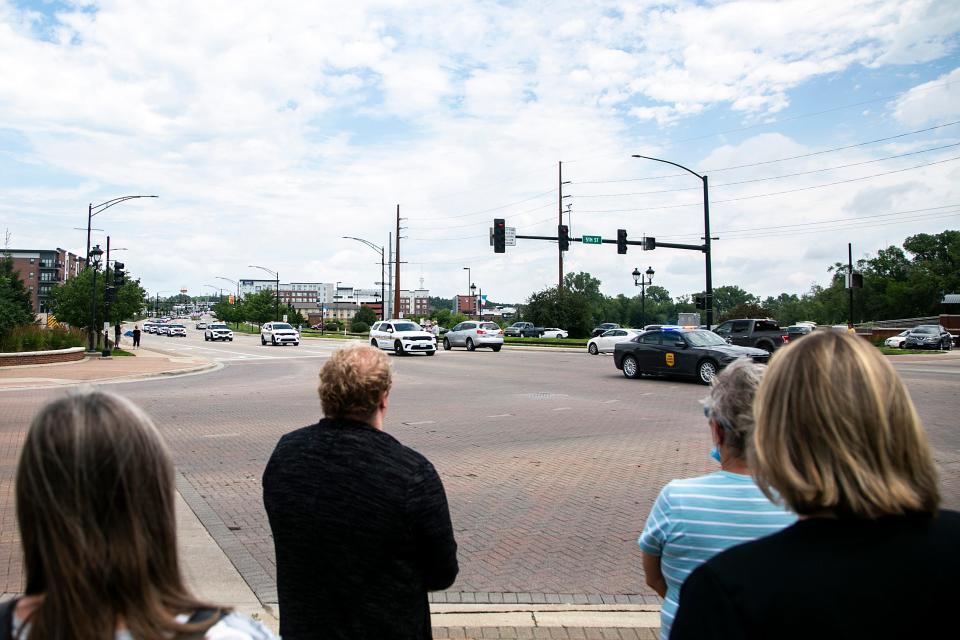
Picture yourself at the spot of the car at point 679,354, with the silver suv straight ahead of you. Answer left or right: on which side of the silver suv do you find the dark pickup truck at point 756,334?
right

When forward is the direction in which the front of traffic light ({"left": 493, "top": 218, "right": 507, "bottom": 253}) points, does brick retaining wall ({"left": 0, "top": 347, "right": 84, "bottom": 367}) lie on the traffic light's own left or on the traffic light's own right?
on the traffic light's own right

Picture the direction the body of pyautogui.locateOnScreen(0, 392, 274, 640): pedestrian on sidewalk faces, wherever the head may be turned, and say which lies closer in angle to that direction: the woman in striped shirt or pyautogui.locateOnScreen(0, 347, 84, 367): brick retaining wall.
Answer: the brick retaining wall

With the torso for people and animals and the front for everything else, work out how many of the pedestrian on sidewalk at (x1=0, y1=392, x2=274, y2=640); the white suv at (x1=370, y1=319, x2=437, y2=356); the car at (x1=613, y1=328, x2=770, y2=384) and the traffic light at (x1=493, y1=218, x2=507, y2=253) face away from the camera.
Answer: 1

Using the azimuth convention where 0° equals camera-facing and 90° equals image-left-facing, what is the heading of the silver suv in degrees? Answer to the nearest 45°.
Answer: approximately 135°

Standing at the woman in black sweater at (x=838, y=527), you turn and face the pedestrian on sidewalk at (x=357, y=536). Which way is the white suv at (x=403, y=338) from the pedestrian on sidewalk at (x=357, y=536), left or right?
right

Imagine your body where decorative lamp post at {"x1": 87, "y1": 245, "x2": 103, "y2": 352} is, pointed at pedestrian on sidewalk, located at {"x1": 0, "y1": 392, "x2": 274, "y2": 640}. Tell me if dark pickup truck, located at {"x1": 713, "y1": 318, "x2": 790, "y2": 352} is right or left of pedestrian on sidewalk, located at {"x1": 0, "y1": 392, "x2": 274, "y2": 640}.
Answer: left

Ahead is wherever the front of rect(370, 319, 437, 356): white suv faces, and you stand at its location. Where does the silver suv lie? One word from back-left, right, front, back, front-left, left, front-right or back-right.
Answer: left

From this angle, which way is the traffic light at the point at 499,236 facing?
toward the camera

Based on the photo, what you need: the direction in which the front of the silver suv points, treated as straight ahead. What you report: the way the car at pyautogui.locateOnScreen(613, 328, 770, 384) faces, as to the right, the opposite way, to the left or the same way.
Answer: the opposite way

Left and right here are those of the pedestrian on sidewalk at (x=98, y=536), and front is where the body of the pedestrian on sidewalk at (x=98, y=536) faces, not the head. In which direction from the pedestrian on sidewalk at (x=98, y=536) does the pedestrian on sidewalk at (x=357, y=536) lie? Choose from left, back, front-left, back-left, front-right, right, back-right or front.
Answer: front-right

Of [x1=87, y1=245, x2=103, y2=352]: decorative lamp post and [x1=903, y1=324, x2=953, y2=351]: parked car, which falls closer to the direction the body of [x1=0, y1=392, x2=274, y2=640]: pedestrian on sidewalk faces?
the decorative lamp post

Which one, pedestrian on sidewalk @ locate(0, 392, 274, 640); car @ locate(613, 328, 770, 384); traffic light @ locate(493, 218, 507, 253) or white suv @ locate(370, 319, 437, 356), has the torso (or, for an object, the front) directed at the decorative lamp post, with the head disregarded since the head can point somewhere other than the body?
the pedestrian on sidewalk

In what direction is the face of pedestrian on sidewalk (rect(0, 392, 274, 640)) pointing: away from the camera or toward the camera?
away from the camera

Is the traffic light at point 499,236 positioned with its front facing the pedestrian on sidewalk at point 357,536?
yes

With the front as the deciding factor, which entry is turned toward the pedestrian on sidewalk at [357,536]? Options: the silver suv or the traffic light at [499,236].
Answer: the traffic light

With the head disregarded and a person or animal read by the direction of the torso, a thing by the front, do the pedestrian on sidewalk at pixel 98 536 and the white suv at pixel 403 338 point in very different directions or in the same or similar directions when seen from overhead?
very different directions

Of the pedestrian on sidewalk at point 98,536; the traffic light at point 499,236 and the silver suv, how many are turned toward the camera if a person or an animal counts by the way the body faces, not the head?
1

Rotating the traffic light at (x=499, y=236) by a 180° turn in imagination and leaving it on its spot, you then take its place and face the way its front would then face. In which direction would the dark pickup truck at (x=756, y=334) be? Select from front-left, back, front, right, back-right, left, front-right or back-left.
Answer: right
